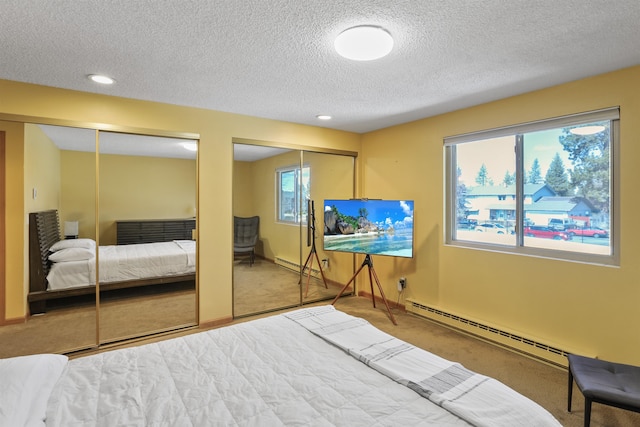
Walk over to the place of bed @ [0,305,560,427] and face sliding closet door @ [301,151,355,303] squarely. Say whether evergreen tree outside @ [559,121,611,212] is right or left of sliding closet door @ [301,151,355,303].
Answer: right

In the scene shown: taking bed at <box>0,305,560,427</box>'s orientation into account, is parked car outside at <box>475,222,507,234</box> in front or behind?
in front

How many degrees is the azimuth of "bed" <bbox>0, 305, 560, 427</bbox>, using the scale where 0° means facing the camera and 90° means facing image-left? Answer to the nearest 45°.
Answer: approximately 225°

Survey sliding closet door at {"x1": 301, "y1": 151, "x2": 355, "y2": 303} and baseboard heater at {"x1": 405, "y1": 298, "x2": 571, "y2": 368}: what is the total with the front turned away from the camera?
0

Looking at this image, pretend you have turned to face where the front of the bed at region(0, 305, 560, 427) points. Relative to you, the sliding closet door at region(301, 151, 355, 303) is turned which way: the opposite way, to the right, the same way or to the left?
to the right

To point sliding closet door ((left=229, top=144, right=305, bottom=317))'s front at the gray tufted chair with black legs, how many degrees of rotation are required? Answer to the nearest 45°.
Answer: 0° — it already faces it

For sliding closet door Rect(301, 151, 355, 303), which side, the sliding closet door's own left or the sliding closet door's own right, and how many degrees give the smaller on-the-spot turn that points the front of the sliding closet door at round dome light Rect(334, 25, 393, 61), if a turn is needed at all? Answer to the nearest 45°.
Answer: approximately 45° to the sliding closet door's own right

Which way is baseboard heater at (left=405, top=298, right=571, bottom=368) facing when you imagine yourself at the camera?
facing the viewer and to the left of the viewer

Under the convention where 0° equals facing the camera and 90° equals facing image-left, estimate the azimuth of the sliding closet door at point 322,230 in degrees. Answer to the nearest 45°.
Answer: approximately 315°

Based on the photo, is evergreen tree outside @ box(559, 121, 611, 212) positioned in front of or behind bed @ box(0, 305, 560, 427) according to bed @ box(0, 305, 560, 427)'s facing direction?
in front
